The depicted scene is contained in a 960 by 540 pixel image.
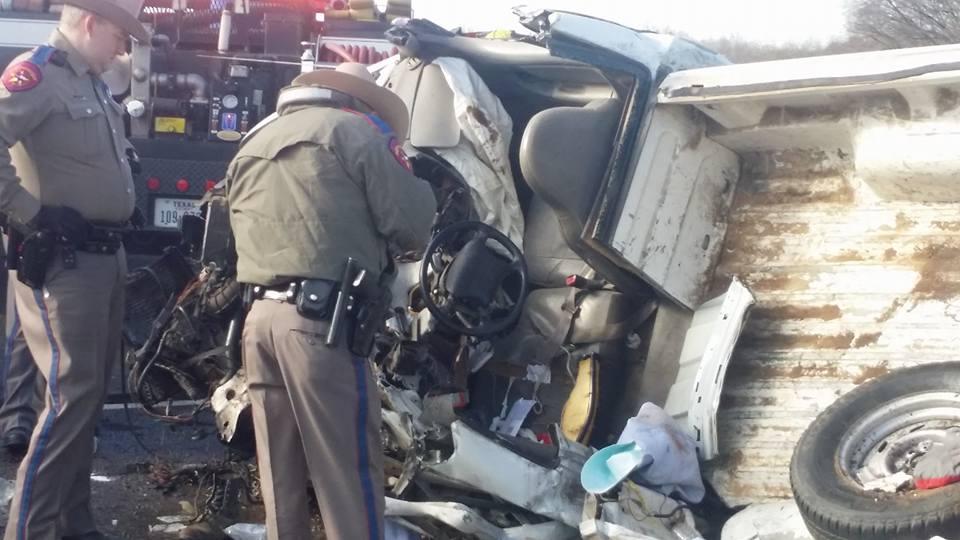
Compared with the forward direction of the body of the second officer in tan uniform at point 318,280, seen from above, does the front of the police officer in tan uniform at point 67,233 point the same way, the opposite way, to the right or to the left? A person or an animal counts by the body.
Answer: to the right

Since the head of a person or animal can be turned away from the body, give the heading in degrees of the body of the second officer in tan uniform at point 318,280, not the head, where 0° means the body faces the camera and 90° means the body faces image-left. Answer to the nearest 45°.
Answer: approximately 225°

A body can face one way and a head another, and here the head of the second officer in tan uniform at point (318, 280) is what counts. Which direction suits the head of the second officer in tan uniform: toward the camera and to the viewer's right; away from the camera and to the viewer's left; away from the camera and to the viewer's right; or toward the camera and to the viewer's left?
away from the camera and to the viewer's right

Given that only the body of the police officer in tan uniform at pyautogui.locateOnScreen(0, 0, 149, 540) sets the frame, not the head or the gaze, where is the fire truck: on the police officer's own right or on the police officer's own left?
on the police officer's own left

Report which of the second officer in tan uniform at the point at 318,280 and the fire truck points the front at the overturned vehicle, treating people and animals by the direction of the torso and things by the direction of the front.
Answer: the second officer in tan uniform

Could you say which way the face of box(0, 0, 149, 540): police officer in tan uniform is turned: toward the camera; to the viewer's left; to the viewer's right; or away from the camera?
to the viewer's right

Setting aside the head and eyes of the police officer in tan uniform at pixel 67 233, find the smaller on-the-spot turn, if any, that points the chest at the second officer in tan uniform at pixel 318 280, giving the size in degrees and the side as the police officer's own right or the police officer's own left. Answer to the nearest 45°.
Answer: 0° — they already face them

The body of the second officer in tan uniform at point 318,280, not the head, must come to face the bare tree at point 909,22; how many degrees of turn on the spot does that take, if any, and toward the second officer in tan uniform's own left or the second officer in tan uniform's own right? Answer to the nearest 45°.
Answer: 0° — they already face it

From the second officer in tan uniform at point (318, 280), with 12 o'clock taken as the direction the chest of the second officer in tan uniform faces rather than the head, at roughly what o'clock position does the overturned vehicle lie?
The overturned vehicle is roughly at 12 o'clock from the second officer in tan uniform.

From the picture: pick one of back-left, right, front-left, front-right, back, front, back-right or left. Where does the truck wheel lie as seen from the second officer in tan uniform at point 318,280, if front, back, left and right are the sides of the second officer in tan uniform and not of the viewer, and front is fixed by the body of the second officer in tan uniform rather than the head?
front-right

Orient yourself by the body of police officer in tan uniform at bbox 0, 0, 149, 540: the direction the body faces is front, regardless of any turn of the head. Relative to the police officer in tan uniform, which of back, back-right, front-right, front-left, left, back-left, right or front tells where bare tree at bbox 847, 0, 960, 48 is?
left

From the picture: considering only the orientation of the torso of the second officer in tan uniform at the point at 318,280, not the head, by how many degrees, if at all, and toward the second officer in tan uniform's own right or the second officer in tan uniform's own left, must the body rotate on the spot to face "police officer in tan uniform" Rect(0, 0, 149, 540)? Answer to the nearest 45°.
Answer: approximately 90° to the second officer in tan uniform's own left

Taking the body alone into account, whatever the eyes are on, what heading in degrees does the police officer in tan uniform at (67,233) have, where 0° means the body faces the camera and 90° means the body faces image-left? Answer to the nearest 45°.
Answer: approximately 315°
